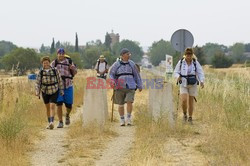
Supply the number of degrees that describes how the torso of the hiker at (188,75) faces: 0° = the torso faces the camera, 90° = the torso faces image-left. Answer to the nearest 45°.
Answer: approximately 0°

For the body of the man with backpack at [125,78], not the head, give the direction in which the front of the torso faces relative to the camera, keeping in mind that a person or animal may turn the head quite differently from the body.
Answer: toward the camera

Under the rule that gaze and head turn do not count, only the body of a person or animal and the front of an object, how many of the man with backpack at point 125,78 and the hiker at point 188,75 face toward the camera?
2

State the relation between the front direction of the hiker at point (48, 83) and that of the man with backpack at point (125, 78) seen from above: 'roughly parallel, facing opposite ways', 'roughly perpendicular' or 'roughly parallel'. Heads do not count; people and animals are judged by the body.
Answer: roughly parallel

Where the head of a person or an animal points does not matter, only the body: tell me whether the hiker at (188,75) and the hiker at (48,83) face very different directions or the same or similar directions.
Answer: same or similar directions

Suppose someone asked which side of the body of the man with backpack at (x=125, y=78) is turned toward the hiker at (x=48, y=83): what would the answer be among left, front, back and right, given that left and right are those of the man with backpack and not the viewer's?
right

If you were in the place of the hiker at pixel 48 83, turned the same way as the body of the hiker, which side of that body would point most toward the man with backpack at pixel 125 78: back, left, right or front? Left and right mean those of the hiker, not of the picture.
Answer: left

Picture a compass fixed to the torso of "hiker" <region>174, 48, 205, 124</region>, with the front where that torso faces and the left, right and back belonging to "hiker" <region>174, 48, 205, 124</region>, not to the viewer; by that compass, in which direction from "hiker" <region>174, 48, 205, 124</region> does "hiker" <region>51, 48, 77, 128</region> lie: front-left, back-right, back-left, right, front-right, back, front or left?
right

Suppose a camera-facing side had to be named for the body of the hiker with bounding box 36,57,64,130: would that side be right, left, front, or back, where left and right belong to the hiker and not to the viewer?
front

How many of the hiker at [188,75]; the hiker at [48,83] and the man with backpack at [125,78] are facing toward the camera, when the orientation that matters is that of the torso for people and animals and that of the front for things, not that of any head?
3
